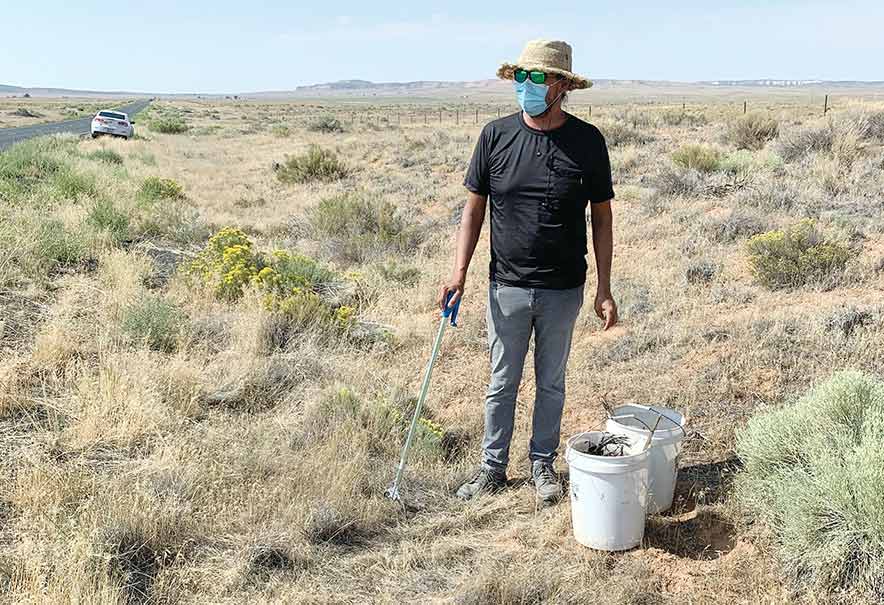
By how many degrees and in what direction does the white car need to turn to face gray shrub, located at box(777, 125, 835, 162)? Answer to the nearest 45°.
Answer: approximately 135° to its right

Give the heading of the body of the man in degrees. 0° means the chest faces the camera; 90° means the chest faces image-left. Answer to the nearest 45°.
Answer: approximately 0°

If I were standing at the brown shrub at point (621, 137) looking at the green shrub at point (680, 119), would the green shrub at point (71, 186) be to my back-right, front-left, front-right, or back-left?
back-left

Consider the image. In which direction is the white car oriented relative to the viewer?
away from the camera

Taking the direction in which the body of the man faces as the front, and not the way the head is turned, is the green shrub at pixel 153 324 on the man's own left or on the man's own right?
on the man's own right

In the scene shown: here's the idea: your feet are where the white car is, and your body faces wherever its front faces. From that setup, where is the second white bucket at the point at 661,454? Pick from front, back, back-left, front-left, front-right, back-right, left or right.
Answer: back

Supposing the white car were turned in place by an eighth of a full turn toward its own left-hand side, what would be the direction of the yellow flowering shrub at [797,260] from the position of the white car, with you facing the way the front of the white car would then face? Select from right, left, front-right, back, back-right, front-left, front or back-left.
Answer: back-left

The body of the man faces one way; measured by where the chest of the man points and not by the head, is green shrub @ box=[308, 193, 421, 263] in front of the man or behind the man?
behind

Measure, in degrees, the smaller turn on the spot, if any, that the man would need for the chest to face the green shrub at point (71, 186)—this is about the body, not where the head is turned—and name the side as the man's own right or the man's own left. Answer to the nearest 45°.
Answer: approximately 135° to the man's own right

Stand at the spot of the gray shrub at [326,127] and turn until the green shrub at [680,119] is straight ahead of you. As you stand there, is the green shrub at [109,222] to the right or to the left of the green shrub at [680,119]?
right

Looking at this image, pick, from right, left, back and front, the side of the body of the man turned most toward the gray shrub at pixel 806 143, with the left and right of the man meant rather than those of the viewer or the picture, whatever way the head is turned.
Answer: back
